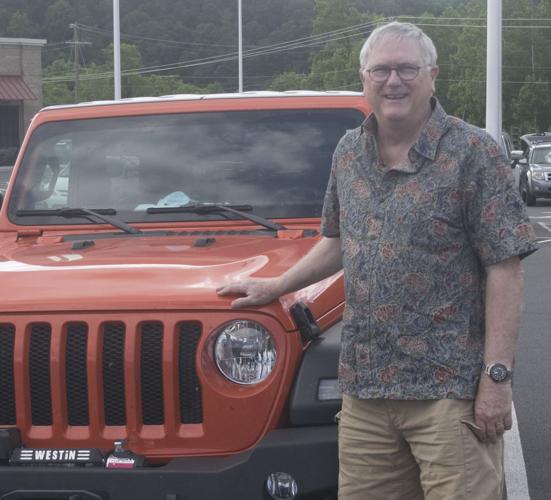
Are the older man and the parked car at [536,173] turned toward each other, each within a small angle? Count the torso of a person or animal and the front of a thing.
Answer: no

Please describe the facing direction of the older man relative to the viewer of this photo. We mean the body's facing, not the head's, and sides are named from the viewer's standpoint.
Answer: facing the viewer and to the left of the viewer

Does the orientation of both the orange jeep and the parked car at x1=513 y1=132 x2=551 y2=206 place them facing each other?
no

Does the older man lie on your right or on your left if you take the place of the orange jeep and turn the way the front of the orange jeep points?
on your left

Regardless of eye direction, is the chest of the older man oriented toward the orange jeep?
no

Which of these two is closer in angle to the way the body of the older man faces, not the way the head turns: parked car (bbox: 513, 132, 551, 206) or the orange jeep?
the orange jeep

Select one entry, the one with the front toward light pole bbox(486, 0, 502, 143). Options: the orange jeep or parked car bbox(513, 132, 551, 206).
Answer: the parked car

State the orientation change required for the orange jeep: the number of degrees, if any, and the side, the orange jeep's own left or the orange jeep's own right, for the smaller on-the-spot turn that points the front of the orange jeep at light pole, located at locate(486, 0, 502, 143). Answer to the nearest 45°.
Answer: approximately 180°

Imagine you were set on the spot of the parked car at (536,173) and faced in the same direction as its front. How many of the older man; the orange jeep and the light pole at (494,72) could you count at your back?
0

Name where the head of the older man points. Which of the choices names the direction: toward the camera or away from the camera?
toward the camera

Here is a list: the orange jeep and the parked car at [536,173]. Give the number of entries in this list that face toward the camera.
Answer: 2

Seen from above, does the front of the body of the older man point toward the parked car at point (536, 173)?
no

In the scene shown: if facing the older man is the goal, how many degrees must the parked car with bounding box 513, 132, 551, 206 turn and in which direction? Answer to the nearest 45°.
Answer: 0° — it already faces them

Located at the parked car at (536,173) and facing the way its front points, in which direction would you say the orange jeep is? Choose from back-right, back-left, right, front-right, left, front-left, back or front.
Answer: front

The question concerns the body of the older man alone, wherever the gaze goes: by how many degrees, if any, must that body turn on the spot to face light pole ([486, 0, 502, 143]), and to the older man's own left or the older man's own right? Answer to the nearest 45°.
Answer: approximately 135° to the older man's own right

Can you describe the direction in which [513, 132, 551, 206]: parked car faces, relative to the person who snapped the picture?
facing the viewer
